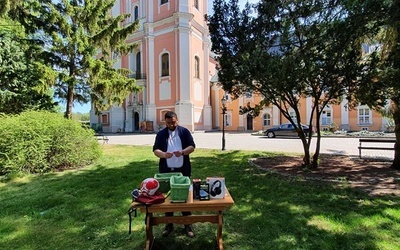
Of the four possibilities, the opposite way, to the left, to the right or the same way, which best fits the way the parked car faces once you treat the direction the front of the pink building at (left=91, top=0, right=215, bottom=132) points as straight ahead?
to the right

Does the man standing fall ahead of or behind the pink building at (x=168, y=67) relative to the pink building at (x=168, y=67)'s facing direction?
ahead

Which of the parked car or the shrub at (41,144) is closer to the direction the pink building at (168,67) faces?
the shrub

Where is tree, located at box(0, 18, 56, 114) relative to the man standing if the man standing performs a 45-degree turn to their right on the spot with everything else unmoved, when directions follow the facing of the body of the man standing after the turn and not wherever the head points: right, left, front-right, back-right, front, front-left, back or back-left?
right

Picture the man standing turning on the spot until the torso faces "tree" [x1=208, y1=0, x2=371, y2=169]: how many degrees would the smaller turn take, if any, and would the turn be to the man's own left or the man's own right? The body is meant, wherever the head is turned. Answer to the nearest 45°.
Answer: approximately 135° to the man's own left

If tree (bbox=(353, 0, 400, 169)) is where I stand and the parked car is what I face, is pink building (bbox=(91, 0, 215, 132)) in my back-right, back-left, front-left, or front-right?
front-left

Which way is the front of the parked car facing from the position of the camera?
facing to the left of the viewer

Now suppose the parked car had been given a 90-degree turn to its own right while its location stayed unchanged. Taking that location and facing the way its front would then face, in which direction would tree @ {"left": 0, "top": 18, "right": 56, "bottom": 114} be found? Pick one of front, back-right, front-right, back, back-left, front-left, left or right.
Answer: back-left

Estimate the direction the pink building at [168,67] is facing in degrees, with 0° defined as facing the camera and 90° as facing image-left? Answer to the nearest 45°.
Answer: approximately 45°

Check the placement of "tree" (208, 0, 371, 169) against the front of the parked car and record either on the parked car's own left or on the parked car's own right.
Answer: on the parked car's own left

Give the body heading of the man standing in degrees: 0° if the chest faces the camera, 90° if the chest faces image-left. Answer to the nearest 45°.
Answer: approximately 0°

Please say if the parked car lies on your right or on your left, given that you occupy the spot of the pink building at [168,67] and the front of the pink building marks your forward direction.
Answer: on your left

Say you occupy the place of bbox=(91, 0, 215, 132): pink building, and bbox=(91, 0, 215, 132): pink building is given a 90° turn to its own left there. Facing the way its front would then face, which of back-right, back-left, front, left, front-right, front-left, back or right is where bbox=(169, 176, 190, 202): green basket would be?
front-right

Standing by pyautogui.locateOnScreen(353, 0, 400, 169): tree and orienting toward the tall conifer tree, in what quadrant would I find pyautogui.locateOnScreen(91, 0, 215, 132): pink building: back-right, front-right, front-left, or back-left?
front-right

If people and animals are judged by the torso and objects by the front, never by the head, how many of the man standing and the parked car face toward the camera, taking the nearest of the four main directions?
1

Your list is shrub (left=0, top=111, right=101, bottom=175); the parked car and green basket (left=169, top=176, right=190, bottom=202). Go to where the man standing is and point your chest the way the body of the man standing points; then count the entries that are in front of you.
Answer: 1

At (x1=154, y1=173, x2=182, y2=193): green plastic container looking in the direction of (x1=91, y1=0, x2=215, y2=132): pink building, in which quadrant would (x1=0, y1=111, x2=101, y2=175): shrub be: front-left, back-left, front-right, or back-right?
front-left

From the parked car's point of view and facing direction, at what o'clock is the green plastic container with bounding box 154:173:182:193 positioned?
The green plastic container is roughly at 9 o'clock from the parked car.
